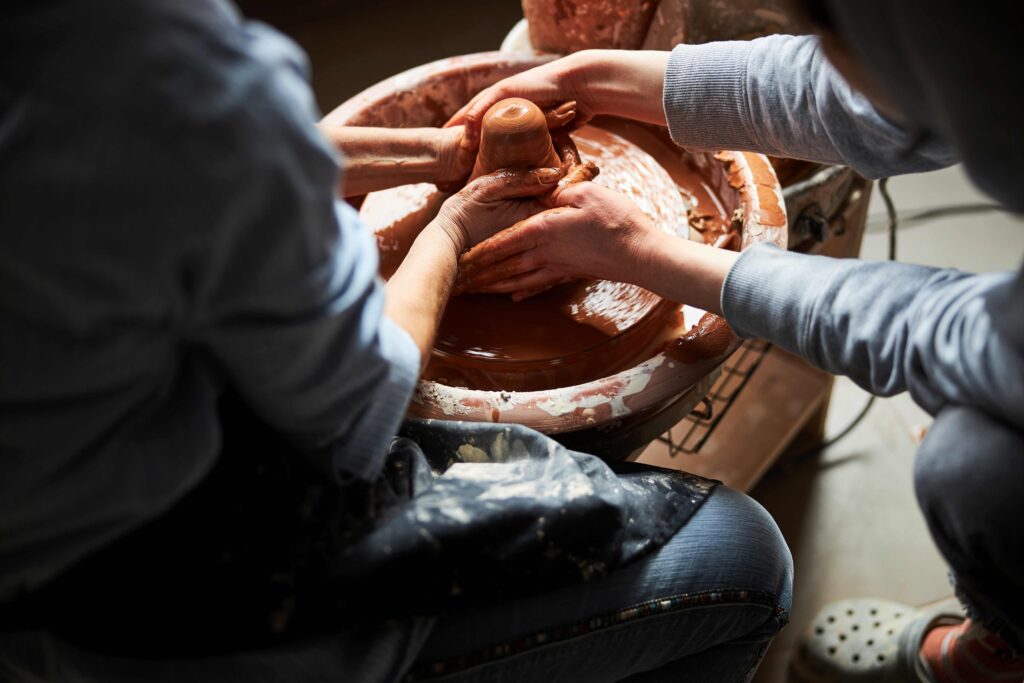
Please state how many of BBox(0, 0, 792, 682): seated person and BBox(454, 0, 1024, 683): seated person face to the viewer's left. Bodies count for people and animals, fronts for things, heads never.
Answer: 1

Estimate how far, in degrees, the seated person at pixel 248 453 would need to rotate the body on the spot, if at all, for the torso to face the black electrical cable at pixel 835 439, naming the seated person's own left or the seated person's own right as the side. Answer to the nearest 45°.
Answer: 0° — they already face it

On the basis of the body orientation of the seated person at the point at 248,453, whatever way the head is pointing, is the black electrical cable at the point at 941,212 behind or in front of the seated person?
in front

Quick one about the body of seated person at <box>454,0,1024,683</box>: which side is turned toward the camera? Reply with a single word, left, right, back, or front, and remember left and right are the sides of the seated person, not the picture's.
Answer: left

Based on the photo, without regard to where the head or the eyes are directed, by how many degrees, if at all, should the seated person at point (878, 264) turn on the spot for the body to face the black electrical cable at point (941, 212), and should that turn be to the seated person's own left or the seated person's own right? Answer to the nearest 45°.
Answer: approximately 90° to the seated person's own right

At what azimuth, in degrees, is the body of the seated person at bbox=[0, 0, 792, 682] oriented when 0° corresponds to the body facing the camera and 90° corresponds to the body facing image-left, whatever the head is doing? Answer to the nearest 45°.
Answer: approximately 225°
